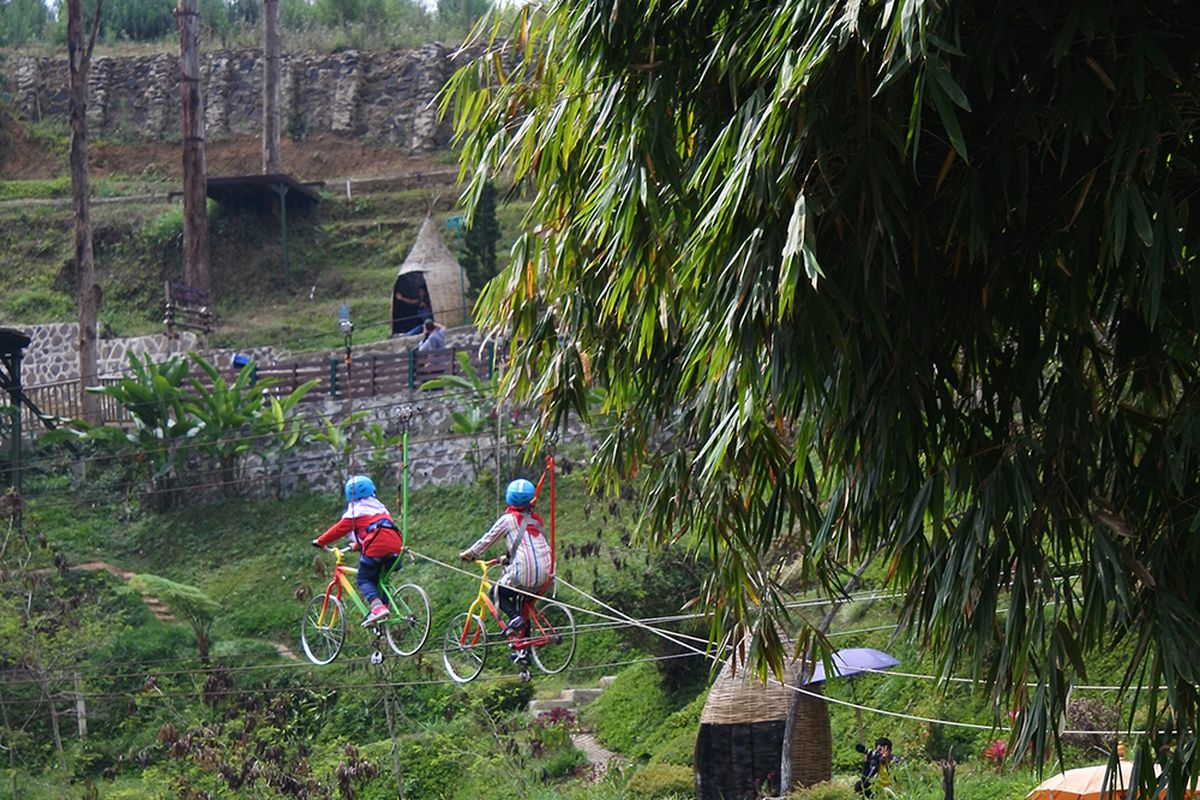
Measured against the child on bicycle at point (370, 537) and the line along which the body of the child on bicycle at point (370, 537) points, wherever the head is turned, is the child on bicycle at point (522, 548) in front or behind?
behind

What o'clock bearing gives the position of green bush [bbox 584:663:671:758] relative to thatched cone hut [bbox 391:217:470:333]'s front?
The green bush is roughly at 10 o'clock from the thatched cone hut.

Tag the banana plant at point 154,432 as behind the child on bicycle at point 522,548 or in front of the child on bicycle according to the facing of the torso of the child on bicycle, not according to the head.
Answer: in front

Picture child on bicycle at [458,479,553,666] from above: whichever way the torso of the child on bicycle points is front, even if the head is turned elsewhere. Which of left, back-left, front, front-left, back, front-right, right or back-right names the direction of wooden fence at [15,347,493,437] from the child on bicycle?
front-right

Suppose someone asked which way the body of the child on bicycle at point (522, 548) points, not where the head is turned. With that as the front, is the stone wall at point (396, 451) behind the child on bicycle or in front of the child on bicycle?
in front

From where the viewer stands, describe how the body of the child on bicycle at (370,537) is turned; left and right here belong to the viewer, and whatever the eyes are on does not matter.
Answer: facing away from the viewer and to the left of the viewer

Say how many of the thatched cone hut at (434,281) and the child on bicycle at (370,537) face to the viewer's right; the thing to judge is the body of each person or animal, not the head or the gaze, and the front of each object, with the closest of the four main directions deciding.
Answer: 0

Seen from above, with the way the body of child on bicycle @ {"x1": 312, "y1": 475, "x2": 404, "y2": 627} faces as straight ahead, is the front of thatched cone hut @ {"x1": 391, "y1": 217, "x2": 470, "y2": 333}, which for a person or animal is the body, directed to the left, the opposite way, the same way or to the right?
to the left

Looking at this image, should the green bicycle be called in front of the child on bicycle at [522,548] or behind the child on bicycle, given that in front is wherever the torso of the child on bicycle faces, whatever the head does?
in front

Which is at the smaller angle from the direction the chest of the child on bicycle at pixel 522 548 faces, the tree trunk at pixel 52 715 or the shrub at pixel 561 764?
the tree trunk

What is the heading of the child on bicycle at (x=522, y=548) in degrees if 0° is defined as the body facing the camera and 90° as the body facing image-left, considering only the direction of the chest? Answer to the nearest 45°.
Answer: approximately 135°

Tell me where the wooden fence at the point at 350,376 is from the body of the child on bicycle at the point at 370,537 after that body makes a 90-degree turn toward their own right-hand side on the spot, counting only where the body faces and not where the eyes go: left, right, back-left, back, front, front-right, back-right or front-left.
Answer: front-left

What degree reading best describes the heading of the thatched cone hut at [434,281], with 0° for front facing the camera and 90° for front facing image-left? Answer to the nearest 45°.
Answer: approximately 45°

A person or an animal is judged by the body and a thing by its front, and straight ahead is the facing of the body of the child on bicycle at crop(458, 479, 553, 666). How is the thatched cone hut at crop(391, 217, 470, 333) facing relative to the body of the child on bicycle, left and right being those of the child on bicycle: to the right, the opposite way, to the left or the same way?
to the left

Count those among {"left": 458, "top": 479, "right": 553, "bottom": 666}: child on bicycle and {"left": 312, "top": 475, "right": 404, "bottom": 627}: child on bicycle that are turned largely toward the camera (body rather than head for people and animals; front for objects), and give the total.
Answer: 0

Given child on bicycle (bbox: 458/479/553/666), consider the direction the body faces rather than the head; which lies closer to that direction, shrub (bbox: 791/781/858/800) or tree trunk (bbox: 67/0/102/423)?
the tree trunk
